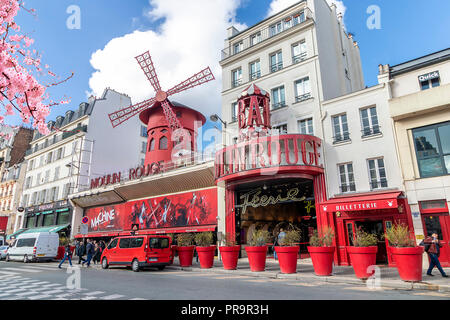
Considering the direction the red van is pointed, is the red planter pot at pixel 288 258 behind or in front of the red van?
behind

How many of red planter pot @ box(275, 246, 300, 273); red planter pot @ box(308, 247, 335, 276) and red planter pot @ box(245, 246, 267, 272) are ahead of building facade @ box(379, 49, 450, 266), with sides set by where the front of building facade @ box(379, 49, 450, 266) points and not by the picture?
3

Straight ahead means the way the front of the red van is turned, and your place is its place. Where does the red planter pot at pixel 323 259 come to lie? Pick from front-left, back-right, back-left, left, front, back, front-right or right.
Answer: back

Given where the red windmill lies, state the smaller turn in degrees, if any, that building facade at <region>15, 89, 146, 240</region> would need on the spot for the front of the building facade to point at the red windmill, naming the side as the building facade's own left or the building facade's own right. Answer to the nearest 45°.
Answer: approximately 90° to the building facade's own left

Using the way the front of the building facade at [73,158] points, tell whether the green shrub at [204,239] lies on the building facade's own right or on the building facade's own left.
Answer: on the building facade's own left

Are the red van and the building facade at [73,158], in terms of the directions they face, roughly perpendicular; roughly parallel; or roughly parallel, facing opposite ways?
roughly perpendicular

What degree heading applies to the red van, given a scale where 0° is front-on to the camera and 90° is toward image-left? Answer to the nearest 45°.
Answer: approximately 135°

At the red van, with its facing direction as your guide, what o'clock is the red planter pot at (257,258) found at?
The red planter pot is roughly at 6 o'clock from the red van.

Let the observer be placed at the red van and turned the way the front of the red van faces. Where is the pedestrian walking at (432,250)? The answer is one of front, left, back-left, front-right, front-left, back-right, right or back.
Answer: back

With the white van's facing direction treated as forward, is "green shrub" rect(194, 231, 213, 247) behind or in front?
behind

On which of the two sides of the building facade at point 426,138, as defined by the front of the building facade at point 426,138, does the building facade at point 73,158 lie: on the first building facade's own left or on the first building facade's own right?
on the first building facade's own right

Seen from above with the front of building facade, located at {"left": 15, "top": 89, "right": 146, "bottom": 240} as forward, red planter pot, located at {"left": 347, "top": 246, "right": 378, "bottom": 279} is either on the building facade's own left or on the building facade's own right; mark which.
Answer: on the building facade's own left
